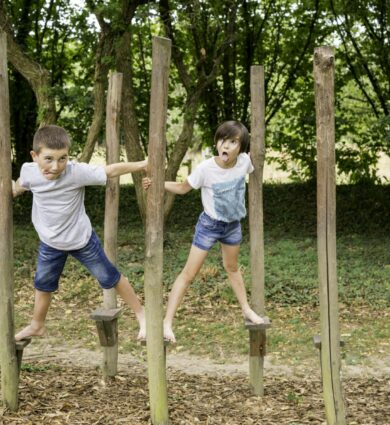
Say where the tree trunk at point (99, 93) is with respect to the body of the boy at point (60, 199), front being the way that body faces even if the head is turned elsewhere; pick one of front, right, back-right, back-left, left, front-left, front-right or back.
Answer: back

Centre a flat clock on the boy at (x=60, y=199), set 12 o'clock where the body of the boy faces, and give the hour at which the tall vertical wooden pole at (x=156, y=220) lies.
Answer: The tall vertical wooden pole is roughly at 10 o'clock from the boy.

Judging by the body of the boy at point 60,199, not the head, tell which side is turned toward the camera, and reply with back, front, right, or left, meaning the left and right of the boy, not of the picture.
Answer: front

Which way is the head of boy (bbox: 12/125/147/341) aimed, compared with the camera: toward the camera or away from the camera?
toward the camera

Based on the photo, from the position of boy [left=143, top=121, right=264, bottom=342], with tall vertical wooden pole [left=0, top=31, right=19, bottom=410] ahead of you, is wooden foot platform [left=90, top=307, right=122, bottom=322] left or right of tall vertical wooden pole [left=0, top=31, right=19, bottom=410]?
right

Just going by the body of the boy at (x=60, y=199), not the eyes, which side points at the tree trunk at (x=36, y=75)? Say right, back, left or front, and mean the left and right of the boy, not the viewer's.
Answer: back

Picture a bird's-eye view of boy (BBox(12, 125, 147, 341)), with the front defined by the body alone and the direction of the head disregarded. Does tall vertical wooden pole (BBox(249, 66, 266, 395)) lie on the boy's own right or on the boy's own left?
on the boy's own left

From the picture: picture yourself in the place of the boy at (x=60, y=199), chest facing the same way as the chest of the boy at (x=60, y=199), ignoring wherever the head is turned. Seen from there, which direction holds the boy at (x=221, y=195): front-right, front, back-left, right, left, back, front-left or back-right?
left
